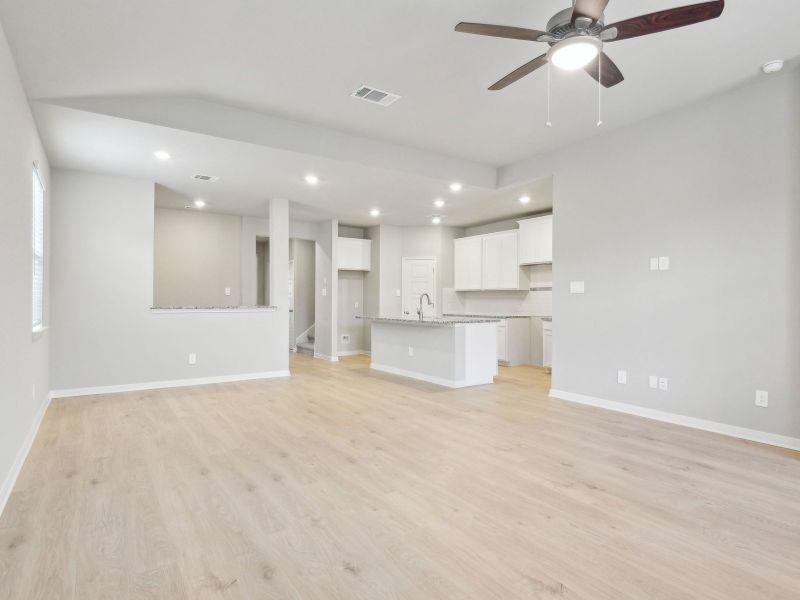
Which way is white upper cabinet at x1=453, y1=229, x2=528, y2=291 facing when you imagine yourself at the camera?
facing the viewer and to the left of the viewer

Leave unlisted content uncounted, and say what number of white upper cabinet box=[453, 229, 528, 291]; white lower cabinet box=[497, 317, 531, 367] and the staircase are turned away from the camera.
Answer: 0

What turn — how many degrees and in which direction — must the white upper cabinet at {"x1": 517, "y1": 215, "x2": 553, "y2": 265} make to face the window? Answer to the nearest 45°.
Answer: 0° — it already faces it

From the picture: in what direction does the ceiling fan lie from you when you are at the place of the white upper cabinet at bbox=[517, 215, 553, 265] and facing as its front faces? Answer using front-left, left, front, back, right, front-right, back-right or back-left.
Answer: front-left

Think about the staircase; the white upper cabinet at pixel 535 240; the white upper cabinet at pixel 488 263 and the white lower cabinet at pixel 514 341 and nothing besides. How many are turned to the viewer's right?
0

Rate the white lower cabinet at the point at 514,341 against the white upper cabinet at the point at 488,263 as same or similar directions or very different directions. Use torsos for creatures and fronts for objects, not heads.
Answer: same or similar directions

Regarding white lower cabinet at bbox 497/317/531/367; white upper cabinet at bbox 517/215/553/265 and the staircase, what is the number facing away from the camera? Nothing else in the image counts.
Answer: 0

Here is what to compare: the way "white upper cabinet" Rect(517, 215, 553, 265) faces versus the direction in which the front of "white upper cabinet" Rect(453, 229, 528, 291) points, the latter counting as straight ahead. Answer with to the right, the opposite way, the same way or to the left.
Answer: the same way
